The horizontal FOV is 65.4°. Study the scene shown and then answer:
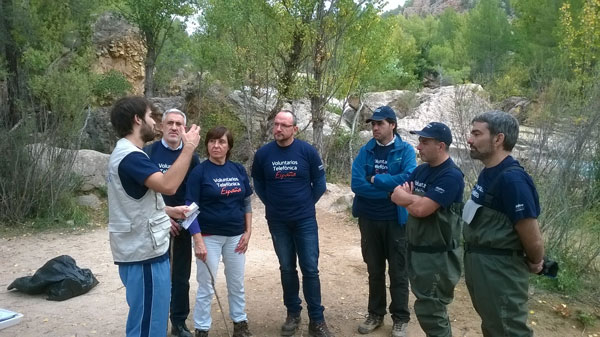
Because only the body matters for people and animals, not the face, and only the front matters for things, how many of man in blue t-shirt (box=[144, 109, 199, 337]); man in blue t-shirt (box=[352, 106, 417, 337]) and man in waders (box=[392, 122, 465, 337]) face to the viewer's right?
0

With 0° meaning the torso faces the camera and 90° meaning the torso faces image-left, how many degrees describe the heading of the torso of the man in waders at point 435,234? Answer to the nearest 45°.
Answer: approximately 45°

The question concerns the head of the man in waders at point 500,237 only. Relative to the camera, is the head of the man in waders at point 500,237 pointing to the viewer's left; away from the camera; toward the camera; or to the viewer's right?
to the viewer's left

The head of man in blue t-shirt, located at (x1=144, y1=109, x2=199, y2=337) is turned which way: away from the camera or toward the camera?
toward the camera

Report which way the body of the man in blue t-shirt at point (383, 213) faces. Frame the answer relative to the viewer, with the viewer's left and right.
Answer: facing the viewer and to the left of the viewer

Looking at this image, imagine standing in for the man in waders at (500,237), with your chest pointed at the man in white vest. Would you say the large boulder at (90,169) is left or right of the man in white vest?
right

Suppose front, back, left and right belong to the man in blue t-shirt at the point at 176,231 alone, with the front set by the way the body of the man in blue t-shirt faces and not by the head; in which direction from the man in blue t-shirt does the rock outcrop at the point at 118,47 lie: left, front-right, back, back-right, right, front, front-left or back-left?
back

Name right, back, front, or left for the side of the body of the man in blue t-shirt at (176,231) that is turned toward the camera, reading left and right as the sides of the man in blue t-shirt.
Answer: front

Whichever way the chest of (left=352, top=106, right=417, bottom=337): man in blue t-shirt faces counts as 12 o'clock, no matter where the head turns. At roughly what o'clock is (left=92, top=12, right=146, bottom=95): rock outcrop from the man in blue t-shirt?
The rock outcrop is roughly at 3 o'clock from the man in blue t-shirt.

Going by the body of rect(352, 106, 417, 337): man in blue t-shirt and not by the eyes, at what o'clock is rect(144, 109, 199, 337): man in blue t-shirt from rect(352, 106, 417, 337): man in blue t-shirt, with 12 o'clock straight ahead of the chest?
rect(144, 109, 199, 337): man in blue t-shirt is roughly at 1 o'clock from rect(352, 106, 417, 337): man in blue t-shirt.

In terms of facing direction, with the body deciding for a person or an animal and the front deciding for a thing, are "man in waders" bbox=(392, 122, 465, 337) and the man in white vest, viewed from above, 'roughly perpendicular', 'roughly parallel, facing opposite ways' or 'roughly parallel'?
roughly parallel, facing opposite ways

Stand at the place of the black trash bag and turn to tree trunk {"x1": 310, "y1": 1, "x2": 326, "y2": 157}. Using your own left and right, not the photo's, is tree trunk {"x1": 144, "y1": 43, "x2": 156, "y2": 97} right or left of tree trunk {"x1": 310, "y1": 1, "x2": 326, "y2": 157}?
left

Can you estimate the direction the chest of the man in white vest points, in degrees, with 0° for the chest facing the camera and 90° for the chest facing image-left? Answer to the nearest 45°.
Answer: approximately 270°

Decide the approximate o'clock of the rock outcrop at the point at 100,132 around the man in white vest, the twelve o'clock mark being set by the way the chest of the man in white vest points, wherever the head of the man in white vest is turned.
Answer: The rock outcrop is roughly at 9 o'clock from the man in white vest.

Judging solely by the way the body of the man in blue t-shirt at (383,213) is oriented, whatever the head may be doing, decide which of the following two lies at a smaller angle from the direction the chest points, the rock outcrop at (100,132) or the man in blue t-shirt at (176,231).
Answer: the man in blue t-shirt

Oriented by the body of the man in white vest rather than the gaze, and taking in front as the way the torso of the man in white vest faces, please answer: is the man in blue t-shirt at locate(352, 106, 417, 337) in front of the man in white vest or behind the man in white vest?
in front

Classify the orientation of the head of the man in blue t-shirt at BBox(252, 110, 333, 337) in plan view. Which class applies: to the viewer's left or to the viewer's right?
to the viewer's left

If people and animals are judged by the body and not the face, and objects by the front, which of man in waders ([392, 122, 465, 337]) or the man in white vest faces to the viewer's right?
the man in white vest

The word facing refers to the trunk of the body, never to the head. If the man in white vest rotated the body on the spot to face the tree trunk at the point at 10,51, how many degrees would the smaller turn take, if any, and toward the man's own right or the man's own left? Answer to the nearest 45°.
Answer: approximately 90° to the man's own left
